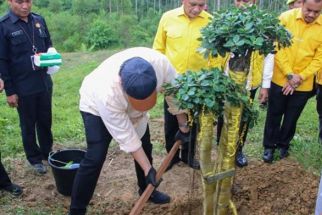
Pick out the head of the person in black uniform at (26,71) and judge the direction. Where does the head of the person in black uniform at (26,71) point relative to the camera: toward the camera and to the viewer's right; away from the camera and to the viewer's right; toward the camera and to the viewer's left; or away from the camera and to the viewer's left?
toward the camera and to the viewer's right

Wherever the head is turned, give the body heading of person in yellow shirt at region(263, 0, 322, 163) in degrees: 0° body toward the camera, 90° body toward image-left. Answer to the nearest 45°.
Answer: approximately 0°

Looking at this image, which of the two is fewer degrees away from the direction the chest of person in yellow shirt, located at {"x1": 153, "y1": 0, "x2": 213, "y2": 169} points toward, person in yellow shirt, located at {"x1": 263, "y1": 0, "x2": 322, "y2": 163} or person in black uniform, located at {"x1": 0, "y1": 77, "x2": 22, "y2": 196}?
the person in black uniform

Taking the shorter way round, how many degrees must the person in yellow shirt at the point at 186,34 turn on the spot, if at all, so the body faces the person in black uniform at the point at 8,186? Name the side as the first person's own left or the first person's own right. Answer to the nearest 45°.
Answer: approximately 90° to the first person's own right

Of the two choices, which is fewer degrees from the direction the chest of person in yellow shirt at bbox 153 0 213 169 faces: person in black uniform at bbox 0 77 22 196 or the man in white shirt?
the man in white shirt
